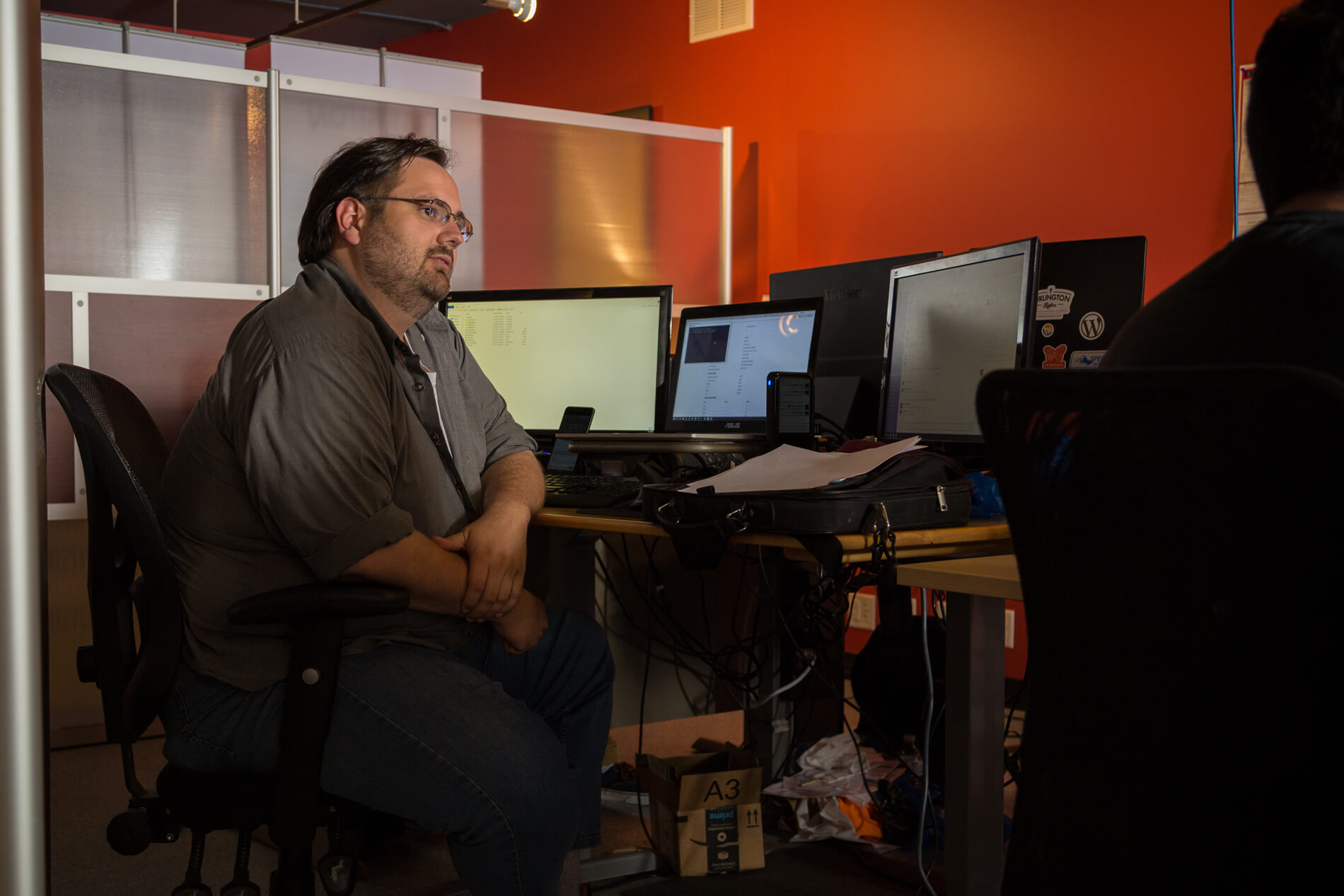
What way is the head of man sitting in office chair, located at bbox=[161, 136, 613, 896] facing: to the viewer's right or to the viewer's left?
to the viewer's right

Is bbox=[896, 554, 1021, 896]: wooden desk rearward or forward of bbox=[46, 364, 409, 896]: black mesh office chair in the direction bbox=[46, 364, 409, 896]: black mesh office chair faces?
forward

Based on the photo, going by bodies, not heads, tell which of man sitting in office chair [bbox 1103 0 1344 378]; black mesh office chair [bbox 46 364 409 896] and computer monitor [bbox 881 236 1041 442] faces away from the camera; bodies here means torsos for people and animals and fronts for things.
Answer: the man sitting in office chair

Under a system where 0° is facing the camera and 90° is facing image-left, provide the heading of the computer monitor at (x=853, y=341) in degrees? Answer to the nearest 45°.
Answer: approximately 225°

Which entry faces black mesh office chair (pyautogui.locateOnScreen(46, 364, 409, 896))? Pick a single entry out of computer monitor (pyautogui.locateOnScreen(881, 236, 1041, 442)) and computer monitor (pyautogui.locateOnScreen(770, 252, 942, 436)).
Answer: computer monitor (pyautogui.locateOnScreen(881, 236, 1041, 442))

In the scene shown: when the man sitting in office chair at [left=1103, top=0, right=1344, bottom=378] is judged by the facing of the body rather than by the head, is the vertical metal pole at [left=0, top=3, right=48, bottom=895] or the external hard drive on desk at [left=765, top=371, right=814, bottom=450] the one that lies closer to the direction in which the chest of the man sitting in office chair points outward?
the external hard drive on desk

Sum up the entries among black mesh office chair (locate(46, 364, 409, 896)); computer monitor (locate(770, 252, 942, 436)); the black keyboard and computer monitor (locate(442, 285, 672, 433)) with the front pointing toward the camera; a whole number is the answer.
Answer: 2

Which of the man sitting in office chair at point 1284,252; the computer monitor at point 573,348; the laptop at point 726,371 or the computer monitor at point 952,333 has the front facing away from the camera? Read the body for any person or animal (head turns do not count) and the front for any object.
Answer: the man sitting in office chair

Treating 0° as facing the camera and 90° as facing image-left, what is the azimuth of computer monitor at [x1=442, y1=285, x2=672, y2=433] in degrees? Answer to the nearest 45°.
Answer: approximately 0°

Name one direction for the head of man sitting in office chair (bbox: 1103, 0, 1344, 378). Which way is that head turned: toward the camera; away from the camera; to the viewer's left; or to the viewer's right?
away from the camera

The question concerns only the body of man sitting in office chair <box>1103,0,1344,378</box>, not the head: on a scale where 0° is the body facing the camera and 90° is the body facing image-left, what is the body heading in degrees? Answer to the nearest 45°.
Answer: approximately 180°

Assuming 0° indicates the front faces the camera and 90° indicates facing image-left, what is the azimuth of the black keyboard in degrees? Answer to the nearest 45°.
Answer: approximately 0°

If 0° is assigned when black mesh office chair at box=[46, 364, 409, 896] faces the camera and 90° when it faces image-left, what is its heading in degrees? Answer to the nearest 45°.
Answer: approximately 270°
